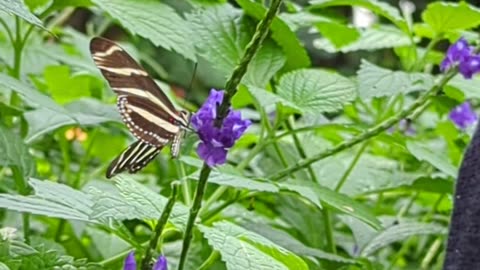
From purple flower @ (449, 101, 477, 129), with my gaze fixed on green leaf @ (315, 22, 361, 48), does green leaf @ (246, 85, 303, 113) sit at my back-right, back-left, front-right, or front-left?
front-left

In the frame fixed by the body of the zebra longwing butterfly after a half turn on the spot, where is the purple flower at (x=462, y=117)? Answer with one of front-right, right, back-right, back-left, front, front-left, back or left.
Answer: back-right

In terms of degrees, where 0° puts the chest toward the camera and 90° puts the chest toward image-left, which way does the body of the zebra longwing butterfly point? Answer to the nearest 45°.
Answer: approximately 270°

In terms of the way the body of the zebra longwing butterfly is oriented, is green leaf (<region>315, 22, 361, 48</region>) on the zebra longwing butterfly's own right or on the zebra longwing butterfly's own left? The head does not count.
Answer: on the zebra longwing butterfly's own left
